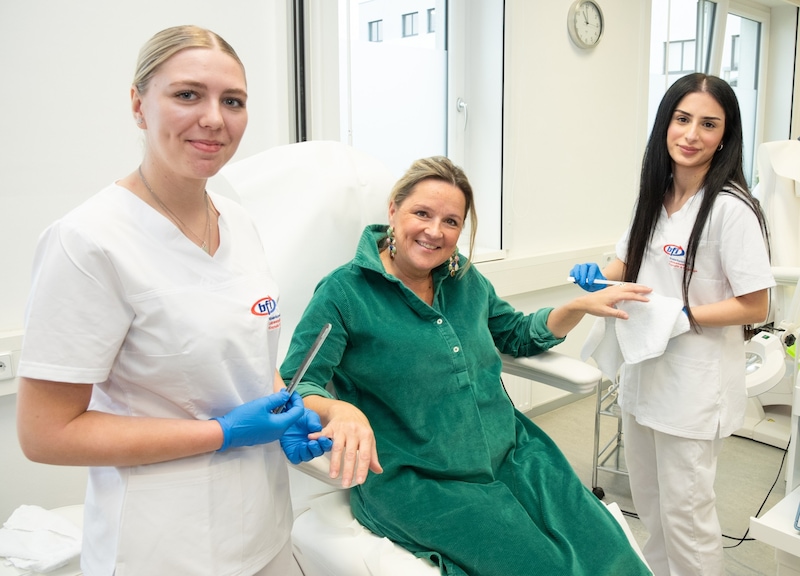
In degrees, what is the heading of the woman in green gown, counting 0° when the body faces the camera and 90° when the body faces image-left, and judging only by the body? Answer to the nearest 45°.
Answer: approximately 315°

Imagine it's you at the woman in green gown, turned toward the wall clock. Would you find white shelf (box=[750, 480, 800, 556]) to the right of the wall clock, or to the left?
right

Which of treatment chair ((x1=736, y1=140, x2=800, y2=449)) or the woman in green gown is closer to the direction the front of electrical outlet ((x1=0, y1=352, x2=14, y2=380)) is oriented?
the woman in green gown

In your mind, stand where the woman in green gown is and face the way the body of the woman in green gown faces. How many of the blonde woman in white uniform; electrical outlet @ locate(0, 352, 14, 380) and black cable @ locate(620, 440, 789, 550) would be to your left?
1

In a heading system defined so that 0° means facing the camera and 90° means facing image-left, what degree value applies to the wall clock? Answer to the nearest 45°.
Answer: approximately 315°

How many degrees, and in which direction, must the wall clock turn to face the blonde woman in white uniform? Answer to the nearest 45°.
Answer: approximately 45° to its right

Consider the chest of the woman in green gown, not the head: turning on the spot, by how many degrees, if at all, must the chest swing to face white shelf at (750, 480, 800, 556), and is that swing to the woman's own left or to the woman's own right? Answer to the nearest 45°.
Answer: approximately 45° to the woman's own left

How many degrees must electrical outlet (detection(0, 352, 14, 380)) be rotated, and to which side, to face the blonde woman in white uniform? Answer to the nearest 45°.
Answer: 0° — it already faces them

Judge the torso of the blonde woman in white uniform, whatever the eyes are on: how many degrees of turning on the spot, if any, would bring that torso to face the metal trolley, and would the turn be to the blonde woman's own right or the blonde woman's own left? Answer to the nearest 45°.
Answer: approximately 90° to the blonde woman's own left
